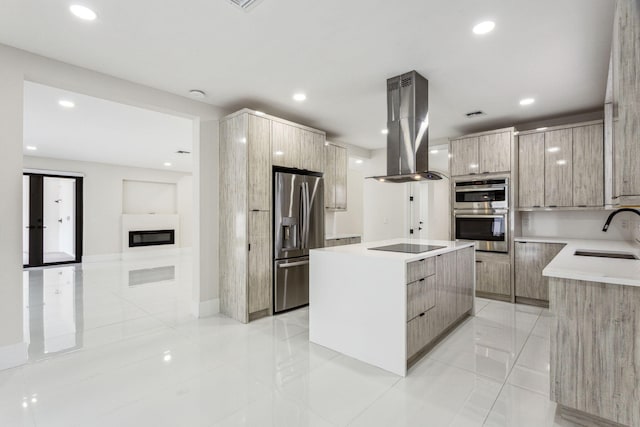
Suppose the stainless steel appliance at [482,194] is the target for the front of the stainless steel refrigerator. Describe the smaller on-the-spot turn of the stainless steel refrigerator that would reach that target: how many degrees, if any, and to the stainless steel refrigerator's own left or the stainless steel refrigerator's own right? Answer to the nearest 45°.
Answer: approximately 45° to the stainless steel refrigerator's own left

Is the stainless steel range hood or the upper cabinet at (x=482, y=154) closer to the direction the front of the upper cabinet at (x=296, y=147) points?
the stainless steel range hood

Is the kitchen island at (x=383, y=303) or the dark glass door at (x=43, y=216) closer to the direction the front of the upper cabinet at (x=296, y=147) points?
the kitchen island

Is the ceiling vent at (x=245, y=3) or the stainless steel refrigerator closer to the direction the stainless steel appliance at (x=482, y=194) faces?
the ceiling vent

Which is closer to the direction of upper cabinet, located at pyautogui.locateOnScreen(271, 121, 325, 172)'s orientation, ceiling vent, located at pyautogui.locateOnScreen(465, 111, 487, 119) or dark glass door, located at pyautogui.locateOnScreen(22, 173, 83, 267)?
the ceiling vent

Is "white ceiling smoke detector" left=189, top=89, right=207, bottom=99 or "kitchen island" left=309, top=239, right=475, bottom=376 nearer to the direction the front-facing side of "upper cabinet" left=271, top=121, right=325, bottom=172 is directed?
the kitchen island

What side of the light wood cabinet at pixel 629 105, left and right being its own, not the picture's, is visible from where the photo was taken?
left
